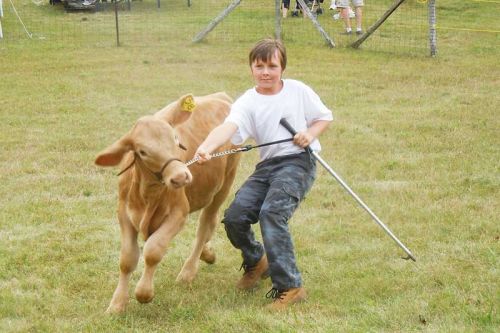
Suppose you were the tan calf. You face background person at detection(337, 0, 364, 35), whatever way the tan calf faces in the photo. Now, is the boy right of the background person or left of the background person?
right

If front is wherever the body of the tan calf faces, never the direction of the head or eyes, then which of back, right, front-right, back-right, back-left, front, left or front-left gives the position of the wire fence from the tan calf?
back-right

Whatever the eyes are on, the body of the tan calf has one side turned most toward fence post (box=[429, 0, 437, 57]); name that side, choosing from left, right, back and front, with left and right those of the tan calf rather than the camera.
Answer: back

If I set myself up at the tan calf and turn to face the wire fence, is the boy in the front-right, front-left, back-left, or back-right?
front-right

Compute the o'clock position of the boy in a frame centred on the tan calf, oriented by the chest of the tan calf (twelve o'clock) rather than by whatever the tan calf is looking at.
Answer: The boy is roughly at 7 o'clock from the tan calf.

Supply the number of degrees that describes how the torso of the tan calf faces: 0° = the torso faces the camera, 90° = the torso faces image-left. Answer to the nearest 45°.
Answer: approximately 45°

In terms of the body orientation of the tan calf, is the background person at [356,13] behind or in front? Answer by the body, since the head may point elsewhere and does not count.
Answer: behind
